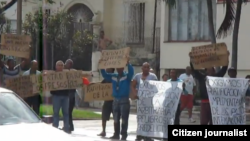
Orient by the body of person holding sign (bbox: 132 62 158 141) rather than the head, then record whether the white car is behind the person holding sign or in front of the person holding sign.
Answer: in front

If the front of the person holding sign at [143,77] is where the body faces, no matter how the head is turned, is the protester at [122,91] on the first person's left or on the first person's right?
on the first person's right

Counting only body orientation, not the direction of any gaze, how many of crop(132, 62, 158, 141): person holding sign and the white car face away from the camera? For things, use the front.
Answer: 0

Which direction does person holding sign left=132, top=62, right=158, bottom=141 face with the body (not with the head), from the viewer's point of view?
toward the camera

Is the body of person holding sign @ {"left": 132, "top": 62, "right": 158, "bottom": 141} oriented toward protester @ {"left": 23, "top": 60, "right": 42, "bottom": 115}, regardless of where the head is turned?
no

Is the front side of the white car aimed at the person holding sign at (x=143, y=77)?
no

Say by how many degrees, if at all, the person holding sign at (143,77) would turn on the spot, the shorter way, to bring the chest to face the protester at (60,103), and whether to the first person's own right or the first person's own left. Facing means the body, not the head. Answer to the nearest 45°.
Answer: approximately 90° to the first person's own right
